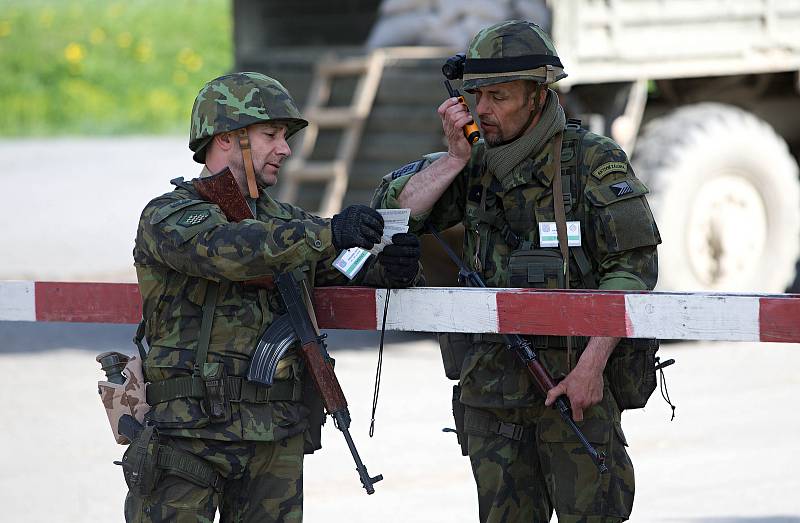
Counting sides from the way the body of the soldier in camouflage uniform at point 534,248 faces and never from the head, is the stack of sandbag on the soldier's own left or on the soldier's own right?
on the soldier's own right

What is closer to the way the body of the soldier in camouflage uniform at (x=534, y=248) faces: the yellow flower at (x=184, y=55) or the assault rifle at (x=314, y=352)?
the assault rifle

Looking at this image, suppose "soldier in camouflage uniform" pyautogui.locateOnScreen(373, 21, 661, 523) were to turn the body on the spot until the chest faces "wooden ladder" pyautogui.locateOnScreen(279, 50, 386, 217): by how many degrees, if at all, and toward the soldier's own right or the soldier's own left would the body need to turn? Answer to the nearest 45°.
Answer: approximately 135° to the soldier's own right

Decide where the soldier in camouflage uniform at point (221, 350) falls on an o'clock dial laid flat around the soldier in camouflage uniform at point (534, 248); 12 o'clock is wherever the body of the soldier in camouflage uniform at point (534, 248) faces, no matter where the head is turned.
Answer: the soldier in camouflage uniform at point (221, 350) is roughly at 1 o'clock from the soldier in camouflage uniform at point (534, 248).

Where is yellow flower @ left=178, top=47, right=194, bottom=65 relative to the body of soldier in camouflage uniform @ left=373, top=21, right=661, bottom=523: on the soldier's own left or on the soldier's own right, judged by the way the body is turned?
on the soldier's own right

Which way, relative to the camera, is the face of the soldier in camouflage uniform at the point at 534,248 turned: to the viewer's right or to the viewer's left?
to the viewer's left

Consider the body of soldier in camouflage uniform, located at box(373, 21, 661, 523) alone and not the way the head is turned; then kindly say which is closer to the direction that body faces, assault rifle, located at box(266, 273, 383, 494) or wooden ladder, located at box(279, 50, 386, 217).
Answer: the assault rifle

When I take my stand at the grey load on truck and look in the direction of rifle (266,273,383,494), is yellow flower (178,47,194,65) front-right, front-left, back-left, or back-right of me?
back-right

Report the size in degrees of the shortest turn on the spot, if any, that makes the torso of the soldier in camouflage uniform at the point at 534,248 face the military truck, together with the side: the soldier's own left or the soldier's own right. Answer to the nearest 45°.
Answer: approximately 135° to the soldier's own right

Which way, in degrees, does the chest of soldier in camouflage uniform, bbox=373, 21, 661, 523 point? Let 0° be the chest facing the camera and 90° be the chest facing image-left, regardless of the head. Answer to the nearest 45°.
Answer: approximately 45°
